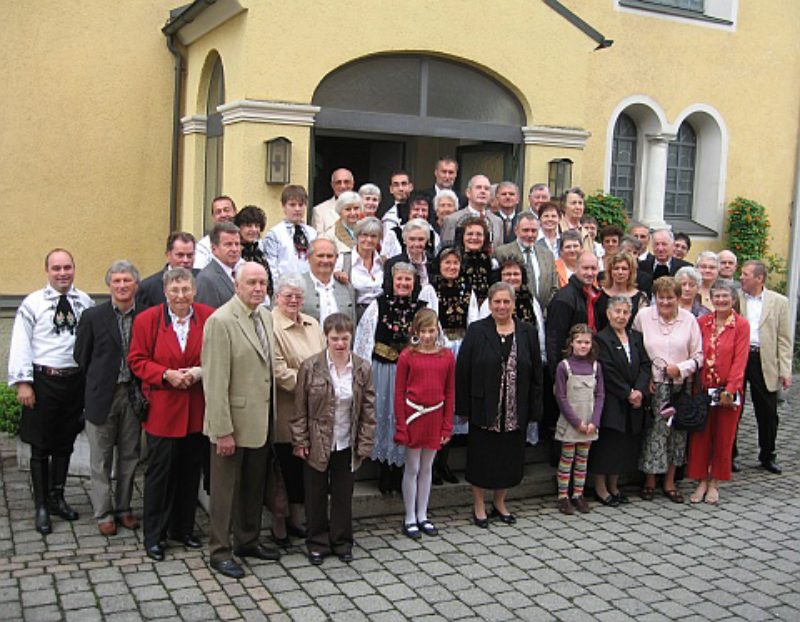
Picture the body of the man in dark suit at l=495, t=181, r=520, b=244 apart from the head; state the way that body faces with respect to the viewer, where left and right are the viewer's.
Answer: facing the viewer

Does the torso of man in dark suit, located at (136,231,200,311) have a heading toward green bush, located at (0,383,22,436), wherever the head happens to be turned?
no

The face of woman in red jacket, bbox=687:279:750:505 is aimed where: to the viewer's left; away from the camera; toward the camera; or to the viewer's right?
toward the camera

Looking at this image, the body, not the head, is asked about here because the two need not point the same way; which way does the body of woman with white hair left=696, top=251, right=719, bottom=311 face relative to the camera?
toward the camera

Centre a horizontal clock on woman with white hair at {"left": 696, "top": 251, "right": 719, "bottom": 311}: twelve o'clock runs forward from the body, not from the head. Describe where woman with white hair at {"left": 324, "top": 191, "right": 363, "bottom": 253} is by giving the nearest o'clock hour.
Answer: woman with white hair at {"left": 324, "top": 191, "right": 363, "bottom": 253} is roughly at 2 o'clock from woman with white hair at {"left": 696, "top": 251, "right": 719, "bottom": 311}.

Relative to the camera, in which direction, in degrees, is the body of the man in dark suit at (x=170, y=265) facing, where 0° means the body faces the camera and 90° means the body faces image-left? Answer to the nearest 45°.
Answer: approximately 315°

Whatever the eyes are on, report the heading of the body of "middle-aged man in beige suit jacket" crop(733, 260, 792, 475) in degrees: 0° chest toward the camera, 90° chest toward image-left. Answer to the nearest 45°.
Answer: approximately 45°

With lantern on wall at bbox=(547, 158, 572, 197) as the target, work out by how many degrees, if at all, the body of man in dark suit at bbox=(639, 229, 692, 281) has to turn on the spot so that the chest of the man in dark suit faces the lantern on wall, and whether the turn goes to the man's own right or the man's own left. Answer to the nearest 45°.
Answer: approximately 135° to the man's own right

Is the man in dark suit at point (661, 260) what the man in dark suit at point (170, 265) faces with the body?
no

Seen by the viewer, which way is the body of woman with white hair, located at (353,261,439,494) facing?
toward the camera

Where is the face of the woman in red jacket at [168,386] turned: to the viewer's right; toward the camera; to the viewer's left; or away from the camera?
toward the camera

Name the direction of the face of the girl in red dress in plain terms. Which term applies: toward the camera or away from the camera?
toward the camera

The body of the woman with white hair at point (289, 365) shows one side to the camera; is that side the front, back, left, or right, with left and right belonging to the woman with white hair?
front

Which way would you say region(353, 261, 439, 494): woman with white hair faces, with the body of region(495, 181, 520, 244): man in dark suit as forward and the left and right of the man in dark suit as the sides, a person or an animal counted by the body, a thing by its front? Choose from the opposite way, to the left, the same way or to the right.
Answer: the same way
